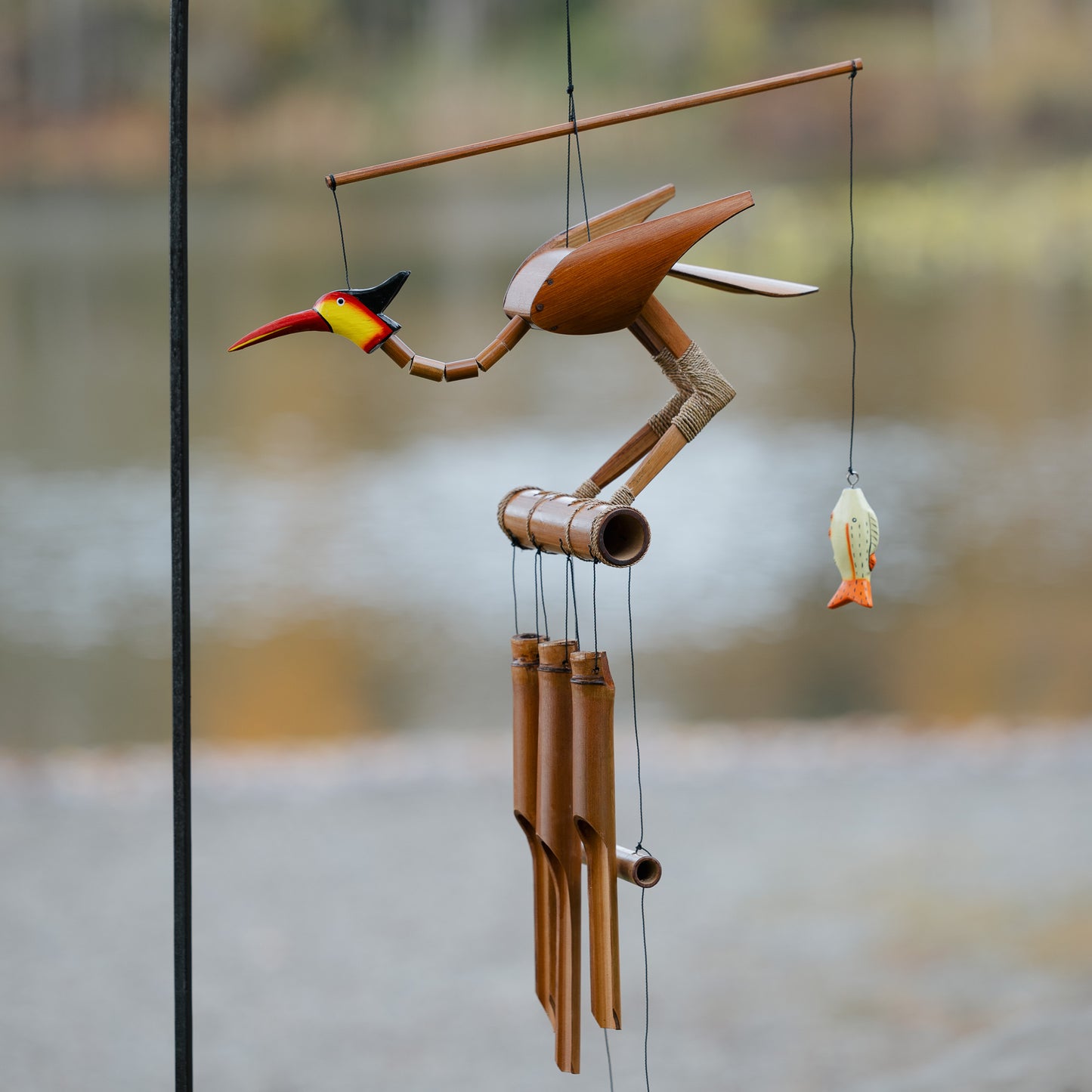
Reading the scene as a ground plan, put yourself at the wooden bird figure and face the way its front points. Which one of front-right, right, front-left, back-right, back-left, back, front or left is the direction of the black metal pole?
front

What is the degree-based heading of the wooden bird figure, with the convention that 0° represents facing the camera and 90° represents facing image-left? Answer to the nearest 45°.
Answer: approximately 90°
